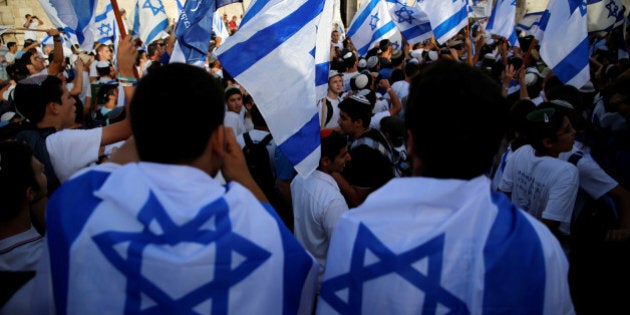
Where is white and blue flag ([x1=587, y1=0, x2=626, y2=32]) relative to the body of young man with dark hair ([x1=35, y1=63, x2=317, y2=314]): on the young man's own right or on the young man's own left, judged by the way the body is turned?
on the young man's own right

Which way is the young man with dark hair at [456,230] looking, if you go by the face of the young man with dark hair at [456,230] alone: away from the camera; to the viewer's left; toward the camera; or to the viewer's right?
away from the camera

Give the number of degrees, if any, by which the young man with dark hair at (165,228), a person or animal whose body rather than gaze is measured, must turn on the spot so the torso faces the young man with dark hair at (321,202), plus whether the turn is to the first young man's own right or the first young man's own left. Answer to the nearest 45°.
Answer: approximately 45° to the first young man's own right

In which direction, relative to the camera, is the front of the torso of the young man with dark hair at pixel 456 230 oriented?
away from the camera

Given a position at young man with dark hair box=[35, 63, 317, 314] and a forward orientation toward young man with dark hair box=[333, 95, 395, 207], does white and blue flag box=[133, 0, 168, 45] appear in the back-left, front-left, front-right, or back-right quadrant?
front-left

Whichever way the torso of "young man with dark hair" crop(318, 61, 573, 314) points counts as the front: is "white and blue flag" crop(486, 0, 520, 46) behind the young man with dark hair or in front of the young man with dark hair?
in front

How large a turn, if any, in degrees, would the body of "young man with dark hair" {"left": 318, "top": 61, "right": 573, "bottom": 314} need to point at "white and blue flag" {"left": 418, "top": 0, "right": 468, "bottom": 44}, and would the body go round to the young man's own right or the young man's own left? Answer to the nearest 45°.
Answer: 0° — they already face it

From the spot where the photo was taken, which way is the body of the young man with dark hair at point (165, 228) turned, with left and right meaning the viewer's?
facing away from the viewer

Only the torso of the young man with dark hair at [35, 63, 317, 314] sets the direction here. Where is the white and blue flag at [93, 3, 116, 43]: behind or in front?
in front

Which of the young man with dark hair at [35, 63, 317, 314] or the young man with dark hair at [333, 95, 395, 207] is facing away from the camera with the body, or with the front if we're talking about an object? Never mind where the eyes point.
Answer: the young man with dark hair at [35, 63, 317, 314]

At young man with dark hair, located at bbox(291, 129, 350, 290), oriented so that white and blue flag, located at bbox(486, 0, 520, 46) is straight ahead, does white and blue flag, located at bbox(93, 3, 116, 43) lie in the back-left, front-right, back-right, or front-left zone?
front-left

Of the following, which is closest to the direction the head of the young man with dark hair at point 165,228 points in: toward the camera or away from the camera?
away from the camera

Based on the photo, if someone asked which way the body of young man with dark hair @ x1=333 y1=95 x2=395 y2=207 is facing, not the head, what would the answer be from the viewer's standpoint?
to the viewer's left

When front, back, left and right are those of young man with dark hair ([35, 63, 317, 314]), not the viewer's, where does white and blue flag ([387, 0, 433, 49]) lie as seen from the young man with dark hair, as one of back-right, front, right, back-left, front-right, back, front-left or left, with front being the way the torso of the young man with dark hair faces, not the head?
front-right
